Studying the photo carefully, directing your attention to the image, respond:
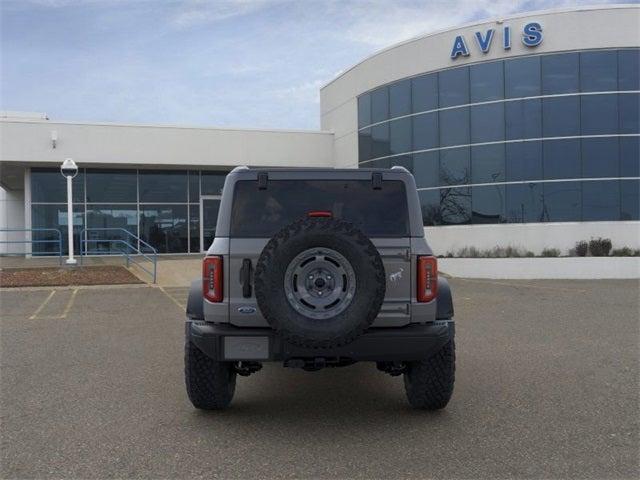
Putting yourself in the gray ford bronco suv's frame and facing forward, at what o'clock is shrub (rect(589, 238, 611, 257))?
The shrub is roughly at 1 o'clock from the gray ford bronco suv.

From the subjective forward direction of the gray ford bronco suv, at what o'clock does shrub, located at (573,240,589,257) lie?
The shrub is roughly at 1 o'clock from the gray ford bronco suv.

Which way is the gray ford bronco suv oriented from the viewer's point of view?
away from the camera
